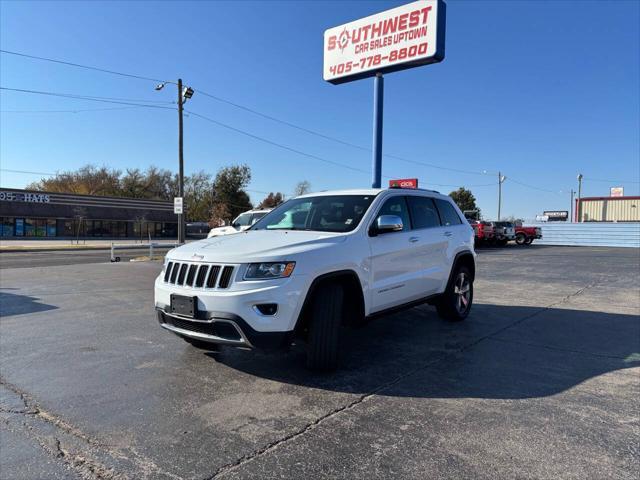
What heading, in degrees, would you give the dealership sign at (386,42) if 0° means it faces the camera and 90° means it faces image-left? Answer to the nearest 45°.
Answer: approximately 45°

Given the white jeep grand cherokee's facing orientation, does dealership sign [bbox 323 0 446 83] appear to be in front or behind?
behind

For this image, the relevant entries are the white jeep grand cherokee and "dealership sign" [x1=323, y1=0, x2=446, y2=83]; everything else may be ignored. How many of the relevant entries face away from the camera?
0

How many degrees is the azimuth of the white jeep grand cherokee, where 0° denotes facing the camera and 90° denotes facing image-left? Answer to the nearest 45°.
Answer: approximately 45°

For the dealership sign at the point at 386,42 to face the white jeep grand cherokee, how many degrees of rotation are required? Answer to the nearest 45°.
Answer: approximately 45° to its left

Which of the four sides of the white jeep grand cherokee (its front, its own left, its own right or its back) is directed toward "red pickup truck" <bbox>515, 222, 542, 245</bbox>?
back

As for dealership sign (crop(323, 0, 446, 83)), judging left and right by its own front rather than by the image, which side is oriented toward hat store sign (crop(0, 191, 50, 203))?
right

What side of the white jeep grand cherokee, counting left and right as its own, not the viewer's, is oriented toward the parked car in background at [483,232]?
back

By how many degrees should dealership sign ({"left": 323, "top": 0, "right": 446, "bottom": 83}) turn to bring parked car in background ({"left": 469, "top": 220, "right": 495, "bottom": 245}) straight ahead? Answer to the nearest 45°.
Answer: approximately 180°

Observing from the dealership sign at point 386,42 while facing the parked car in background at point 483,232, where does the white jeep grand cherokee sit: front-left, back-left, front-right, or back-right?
back-right
